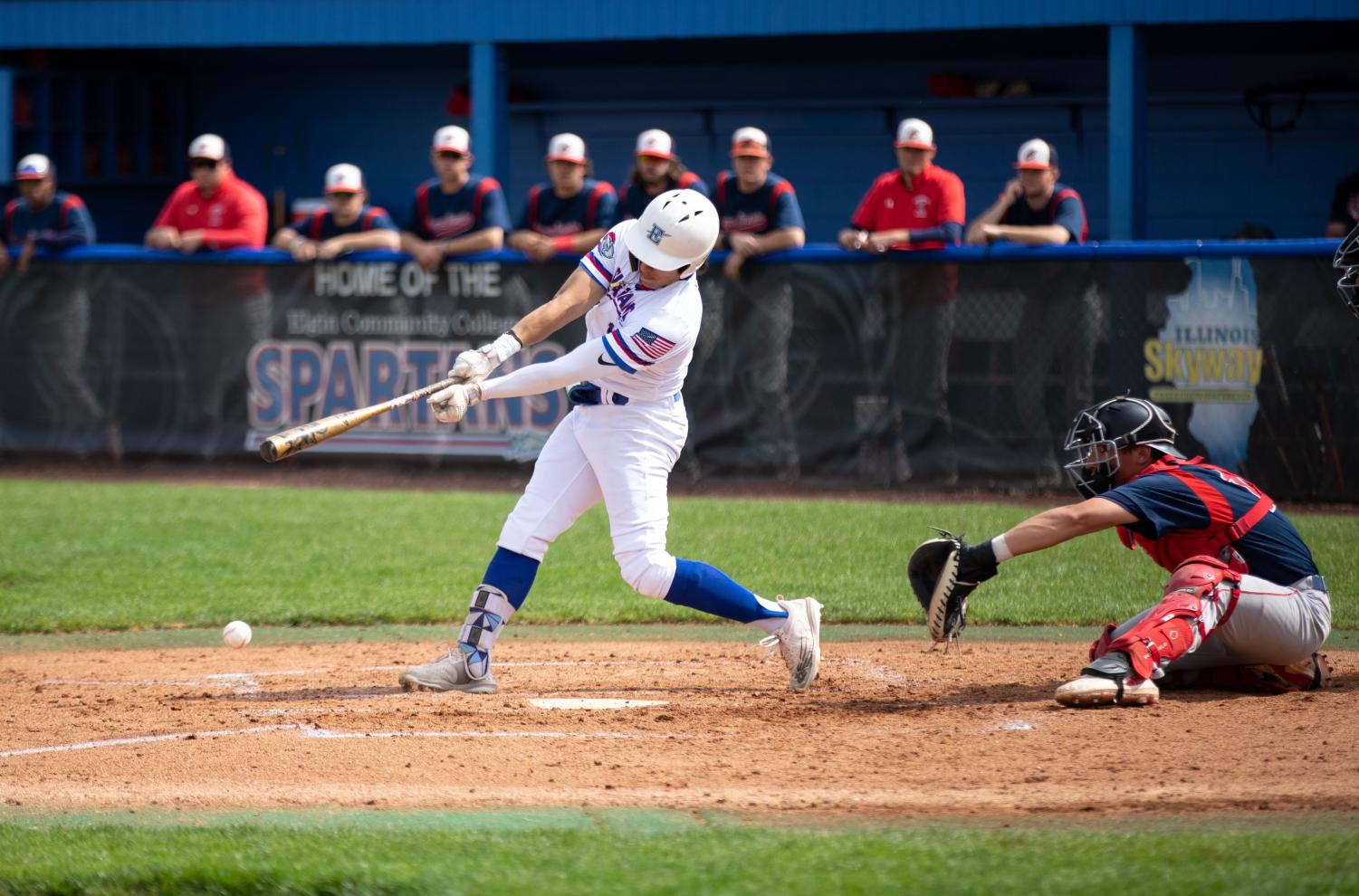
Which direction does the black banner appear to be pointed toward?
toward the camera

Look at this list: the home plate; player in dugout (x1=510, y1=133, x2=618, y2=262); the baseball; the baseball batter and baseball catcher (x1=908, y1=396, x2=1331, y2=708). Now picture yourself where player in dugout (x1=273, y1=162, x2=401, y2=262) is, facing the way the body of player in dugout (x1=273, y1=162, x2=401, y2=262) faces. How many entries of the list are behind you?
0

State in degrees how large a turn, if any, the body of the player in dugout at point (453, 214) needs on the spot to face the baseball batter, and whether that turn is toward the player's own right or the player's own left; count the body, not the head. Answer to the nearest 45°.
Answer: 0° — they already face them

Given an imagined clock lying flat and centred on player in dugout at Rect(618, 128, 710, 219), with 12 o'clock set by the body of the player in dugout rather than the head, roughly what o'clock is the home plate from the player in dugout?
The home plate is roughly at 12 o'clock from the player in dugout.

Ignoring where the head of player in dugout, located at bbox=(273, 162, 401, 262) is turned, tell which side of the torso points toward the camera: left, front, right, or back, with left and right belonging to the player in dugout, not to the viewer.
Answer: front

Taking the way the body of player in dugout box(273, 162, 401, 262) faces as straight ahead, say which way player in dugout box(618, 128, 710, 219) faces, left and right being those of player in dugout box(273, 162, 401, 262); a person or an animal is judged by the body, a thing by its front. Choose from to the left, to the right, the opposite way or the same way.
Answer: the same way

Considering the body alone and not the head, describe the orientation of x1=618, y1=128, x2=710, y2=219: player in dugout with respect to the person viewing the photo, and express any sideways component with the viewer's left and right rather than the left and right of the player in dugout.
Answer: facing the viewer

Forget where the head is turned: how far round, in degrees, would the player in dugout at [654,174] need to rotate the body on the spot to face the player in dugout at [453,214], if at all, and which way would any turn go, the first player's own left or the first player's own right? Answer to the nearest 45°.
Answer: approximately 135° to the first player's own right

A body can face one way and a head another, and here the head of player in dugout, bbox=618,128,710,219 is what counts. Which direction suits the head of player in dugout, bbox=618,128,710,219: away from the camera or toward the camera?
toward the camera

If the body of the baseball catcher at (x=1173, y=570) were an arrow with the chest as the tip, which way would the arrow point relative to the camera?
to the viewer's left

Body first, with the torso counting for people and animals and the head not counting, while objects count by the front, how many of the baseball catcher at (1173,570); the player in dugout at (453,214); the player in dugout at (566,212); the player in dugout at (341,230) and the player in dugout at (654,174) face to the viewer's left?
1

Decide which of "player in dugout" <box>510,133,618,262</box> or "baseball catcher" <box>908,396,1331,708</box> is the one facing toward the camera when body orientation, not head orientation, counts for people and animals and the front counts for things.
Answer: the player in dugout

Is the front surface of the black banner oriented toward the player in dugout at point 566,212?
no

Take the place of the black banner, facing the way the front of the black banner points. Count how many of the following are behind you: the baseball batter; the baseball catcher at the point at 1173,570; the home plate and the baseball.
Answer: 0

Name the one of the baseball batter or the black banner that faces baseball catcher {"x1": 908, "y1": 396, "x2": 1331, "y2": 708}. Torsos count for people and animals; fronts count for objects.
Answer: the black banner

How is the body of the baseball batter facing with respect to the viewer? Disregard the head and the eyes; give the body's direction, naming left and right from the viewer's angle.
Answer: facing the viewer and to the left of the viewer
